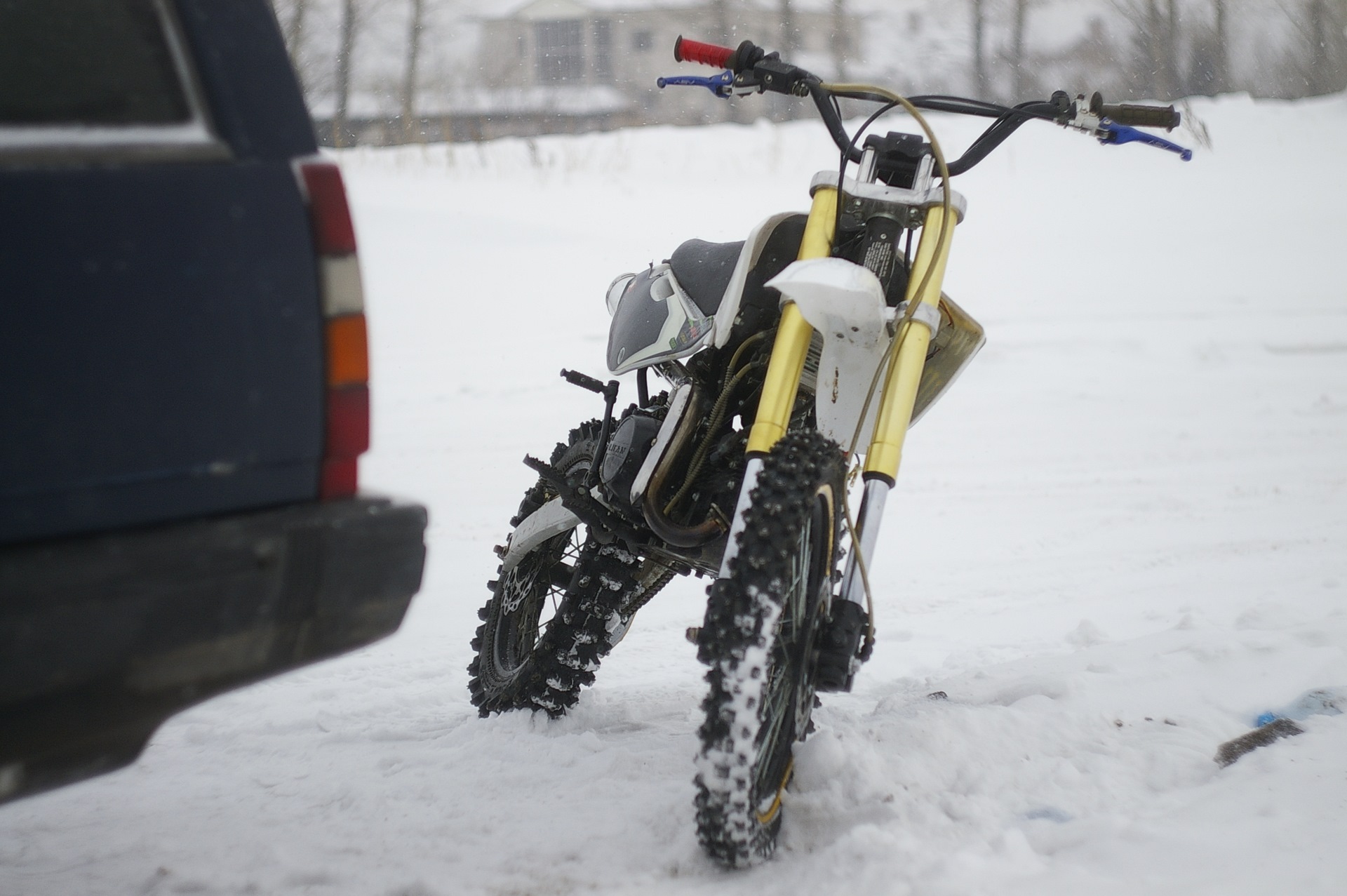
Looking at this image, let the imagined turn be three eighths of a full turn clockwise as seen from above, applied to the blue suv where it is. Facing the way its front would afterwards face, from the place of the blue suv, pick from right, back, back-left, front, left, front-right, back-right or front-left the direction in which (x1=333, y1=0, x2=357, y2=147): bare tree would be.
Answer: left

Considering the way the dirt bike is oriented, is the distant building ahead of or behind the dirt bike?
behind

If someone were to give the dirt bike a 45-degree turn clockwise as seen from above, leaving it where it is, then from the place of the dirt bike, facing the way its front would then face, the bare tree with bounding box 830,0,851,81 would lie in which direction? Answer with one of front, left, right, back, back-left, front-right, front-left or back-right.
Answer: back

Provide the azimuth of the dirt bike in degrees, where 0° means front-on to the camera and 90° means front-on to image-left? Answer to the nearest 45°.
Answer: approximately 315°

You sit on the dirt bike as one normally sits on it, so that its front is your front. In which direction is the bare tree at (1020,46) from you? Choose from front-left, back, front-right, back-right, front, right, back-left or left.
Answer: back-left

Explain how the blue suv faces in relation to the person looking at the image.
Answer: facing away from the viewer and to the left of the viewer

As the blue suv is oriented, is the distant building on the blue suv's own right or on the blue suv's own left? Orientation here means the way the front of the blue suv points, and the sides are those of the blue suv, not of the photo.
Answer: on the blue suv's own right

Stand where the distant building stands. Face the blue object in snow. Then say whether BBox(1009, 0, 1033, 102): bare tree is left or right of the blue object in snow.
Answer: left
